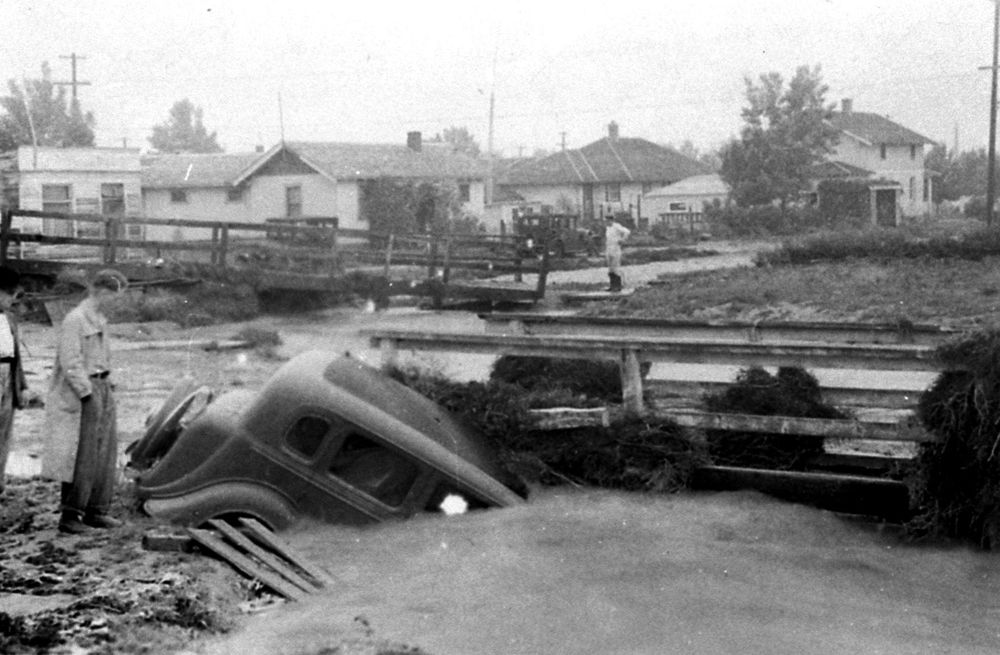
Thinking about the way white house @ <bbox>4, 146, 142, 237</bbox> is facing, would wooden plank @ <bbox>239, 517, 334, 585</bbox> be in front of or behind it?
in front

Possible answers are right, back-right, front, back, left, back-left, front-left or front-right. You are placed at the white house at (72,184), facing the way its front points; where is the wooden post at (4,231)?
front

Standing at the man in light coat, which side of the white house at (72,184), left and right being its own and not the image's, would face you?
front

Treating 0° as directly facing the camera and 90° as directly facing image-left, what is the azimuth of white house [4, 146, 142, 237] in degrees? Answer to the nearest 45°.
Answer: approximately 0°

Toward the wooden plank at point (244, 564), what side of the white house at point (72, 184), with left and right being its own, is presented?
front

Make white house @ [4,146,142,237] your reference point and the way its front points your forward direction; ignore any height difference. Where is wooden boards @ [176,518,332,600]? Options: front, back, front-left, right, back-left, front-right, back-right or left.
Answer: front

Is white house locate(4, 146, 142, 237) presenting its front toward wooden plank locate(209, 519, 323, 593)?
yes

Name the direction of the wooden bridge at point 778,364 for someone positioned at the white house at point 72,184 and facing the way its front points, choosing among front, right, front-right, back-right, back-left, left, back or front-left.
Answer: front

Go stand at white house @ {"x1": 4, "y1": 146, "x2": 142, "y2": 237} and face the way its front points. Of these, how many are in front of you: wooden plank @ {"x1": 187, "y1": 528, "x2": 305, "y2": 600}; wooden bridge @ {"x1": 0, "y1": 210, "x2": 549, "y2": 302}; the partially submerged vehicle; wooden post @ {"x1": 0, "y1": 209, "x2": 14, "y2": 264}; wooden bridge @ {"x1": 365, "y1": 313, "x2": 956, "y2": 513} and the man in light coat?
6
